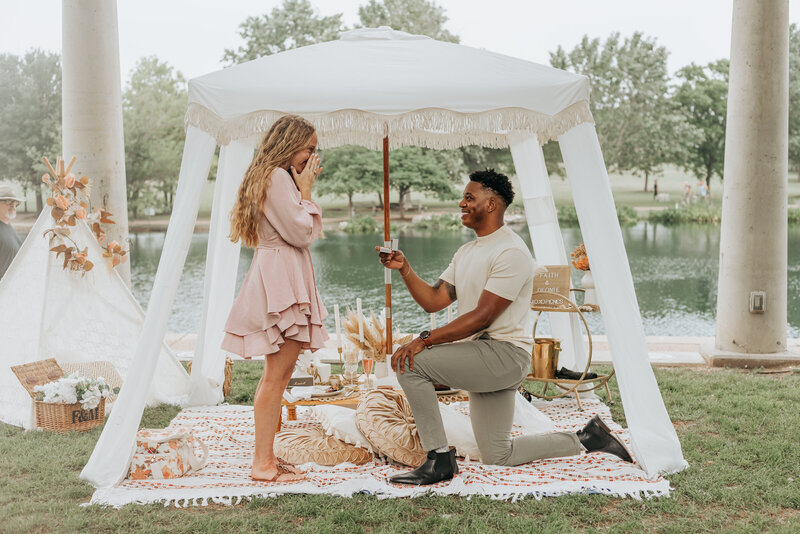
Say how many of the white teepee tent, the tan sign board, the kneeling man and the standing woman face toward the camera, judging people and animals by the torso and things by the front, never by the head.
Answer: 2

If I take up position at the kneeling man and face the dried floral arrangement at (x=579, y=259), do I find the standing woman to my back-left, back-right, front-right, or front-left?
back-left

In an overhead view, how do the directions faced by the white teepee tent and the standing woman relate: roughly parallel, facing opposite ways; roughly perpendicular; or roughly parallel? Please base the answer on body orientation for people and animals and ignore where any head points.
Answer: roughly perpendicular

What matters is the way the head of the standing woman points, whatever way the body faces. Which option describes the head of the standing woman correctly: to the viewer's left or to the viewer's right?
to the viewer's right

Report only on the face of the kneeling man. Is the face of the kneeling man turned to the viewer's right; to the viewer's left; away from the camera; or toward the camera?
to the viewer's left

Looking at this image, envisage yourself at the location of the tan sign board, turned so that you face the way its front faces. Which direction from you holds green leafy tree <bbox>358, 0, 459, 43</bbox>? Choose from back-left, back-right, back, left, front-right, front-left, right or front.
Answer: back

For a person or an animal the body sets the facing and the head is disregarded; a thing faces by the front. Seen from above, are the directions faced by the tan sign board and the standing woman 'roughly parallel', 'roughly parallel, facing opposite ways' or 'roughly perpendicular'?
roughly perpendicular

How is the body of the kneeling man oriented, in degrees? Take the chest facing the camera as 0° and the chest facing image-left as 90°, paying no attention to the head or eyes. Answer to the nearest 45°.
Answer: approximately 90°

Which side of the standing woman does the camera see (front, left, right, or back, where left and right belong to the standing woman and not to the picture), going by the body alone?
right

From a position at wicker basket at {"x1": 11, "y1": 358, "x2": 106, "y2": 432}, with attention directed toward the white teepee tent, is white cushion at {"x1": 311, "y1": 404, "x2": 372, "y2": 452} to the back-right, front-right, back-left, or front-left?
back-right

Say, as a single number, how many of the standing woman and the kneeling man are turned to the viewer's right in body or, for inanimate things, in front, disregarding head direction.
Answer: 1

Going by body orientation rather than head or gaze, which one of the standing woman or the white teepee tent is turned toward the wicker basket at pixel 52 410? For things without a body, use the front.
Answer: the white teepee tent

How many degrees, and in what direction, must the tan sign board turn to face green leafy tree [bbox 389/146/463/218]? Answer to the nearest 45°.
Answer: approximately 180°
